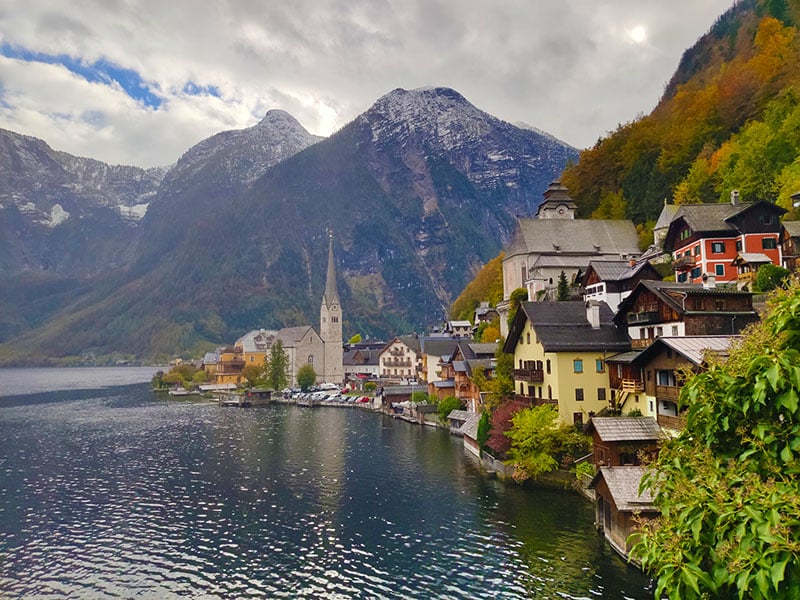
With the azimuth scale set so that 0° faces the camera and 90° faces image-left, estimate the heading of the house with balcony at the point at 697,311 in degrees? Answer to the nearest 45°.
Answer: approximately 45°

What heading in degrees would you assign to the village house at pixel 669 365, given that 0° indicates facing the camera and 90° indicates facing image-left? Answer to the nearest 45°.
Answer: approximately 45°

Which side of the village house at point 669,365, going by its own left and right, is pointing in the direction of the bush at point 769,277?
back

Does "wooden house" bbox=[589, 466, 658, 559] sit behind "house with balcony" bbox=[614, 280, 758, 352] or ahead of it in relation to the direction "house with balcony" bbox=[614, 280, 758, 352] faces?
ahead

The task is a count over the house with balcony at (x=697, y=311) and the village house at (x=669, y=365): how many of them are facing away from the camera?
0

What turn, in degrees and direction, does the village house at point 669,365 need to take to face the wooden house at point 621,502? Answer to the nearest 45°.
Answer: approximately 45° to its left
